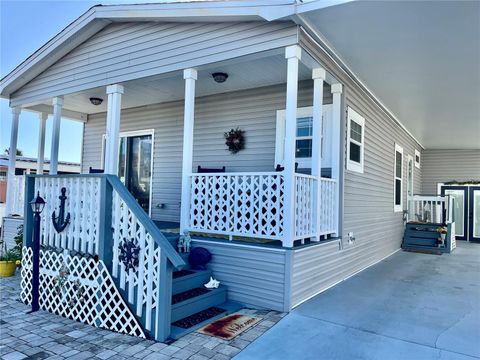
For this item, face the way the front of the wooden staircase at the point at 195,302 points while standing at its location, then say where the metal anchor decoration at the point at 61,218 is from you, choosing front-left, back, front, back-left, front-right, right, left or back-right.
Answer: back-right

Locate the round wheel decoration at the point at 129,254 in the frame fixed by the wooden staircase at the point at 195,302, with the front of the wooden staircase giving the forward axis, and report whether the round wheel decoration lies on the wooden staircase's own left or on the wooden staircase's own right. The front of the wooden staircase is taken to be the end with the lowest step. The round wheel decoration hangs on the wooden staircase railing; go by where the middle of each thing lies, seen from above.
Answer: on the wooden staircase's own right

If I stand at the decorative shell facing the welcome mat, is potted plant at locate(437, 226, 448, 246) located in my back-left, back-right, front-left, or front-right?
back-left

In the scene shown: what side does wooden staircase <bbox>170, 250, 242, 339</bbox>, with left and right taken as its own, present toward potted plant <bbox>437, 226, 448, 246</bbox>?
left

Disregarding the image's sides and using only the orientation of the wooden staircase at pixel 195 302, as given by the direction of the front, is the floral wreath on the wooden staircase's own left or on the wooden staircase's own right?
on the wooden staircase's own left

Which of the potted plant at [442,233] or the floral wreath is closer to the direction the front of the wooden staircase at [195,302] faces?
the potted plant

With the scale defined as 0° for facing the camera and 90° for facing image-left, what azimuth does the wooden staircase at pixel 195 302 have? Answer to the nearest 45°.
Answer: approximately 315°
